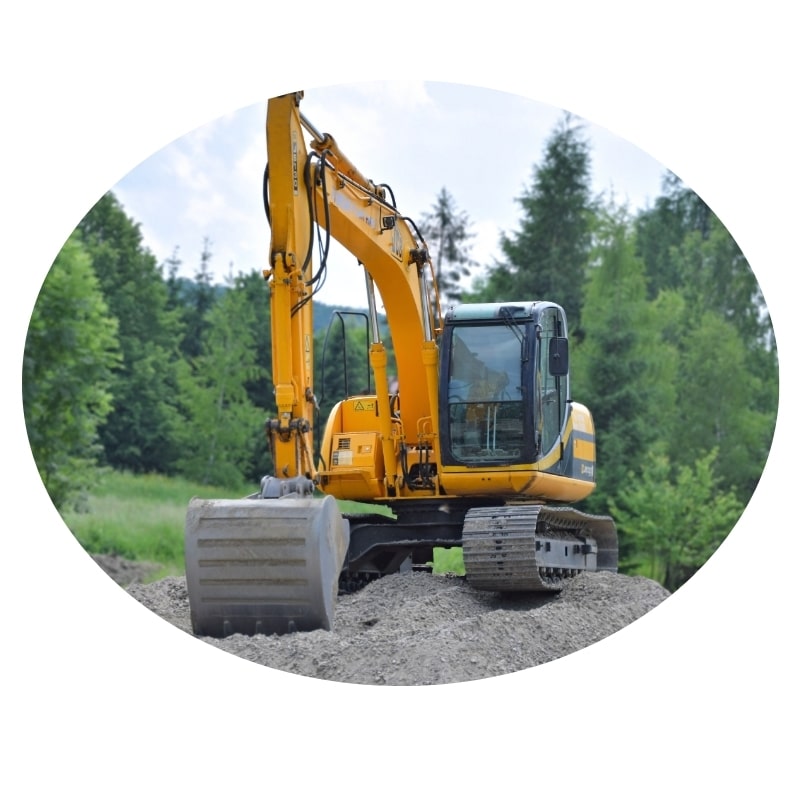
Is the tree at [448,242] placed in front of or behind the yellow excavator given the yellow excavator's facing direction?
behind

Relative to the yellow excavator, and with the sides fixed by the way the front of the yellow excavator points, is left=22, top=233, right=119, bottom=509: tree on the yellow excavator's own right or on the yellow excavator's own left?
on the yellow excavator's own right

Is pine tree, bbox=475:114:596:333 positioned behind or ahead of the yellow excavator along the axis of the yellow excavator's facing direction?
behind

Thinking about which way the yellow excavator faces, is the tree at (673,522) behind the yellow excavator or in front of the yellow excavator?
behind

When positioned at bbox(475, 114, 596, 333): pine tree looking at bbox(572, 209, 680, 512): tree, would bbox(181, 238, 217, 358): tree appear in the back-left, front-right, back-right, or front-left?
back-right

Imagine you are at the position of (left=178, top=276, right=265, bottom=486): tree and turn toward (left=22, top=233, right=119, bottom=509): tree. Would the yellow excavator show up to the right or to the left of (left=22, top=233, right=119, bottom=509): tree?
left

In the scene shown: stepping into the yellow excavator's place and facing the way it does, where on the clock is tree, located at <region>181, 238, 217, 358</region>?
The tree is roughly at 4 o'clock from the yellow excavator.

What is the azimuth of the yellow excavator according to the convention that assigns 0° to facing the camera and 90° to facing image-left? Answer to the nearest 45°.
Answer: approximately 45°

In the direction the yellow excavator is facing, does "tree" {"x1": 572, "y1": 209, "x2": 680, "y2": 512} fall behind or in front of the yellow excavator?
behind

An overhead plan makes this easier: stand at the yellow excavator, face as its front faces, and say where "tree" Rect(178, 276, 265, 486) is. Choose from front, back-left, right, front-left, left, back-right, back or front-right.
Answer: back-right

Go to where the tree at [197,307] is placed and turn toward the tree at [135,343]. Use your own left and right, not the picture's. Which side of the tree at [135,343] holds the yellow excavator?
left
